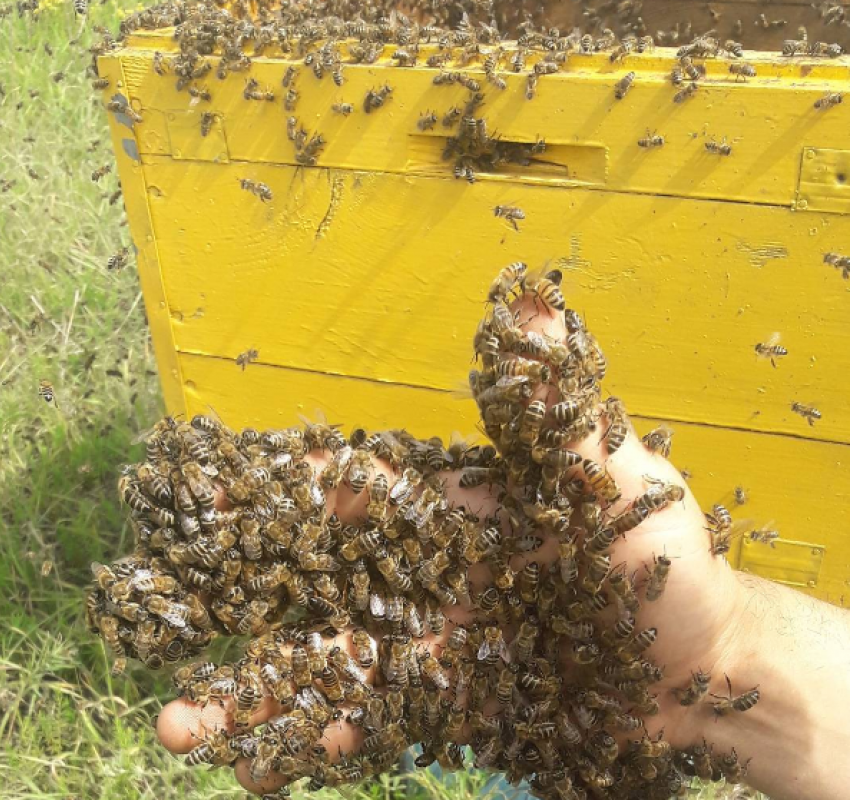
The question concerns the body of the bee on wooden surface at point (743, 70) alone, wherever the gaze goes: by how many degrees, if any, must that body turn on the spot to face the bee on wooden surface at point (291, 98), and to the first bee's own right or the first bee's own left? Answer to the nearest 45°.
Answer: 0° — it already faces it

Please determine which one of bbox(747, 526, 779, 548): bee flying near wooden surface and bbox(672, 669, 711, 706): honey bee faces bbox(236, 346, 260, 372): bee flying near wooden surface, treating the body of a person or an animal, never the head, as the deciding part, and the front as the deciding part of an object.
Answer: bbox(747, 526, 779, 548): bee flying near wooden surface

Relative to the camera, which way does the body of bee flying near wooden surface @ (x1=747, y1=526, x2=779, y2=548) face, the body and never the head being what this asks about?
to the viewer's left

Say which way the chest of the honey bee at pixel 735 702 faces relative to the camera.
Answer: to the viewer's left

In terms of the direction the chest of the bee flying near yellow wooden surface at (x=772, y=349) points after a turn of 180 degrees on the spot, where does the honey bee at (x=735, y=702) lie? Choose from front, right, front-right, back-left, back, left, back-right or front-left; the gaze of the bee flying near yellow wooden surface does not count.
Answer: right

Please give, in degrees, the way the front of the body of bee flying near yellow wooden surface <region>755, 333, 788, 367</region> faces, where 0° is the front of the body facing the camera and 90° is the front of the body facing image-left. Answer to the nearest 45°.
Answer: approximately 90°

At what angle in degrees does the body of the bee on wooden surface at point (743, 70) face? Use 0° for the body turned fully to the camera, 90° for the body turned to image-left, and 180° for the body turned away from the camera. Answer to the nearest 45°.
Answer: approximately 90°

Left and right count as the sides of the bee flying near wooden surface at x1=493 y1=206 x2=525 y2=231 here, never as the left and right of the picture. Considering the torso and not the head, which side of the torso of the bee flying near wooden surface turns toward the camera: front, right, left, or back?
left
